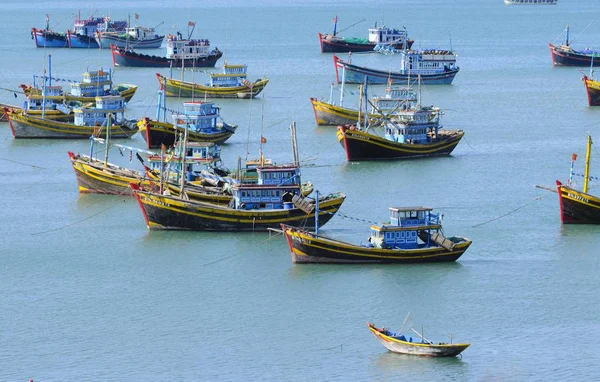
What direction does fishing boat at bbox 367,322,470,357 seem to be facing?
to the viewer's left
